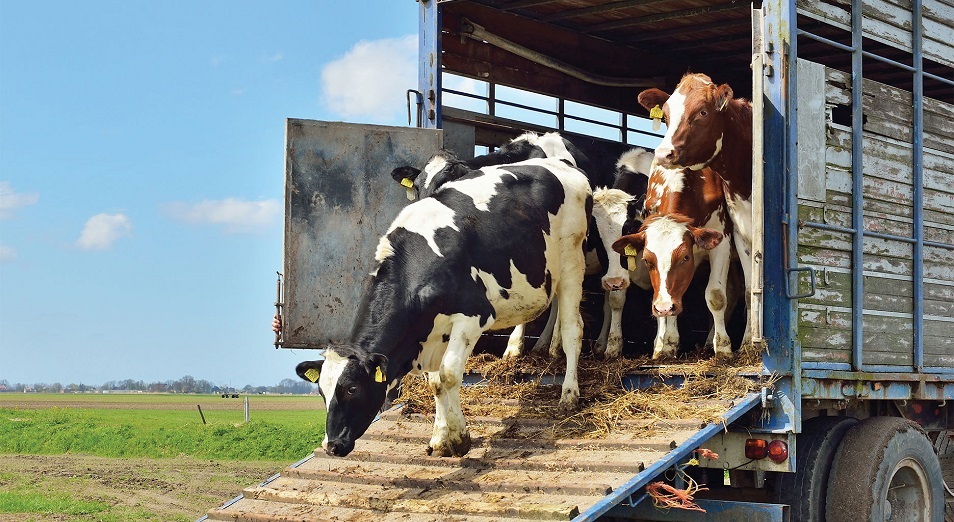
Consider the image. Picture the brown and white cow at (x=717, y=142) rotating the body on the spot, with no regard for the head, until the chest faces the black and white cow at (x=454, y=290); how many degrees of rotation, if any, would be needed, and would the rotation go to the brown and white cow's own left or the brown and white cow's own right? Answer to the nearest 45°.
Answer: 0° — it already faces it

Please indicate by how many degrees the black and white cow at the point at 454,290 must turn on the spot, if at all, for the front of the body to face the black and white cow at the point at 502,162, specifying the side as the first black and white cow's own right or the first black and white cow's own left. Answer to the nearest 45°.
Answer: approximately 135° to the first black and white cow's own right

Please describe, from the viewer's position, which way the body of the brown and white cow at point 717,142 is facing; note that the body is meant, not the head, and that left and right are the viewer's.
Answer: facing the viewer and to the left of the viewer

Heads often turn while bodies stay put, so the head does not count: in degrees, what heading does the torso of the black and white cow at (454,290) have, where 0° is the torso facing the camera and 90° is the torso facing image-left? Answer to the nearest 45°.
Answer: approximately 45°

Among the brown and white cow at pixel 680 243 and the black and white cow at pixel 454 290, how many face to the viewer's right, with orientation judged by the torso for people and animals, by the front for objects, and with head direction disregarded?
0

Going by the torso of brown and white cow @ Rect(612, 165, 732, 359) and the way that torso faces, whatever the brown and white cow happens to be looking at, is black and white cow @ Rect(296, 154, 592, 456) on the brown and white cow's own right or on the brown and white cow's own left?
on the brown and white cow's own right

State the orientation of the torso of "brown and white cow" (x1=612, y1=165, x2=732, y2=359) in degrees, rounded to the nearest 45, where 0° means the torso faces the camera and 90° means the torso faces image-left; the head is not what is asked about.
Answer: approximately 0°

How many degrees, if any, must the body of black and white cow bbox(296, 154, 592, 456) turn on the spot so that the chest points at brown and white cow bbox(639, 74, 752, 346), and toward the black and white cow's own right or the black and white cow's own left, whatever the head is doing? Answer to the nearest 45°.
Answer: approximately 135° to the black and white cow's own left

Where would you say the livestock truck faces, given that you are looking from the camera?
facing away from the viewer and to the right of the viewer
